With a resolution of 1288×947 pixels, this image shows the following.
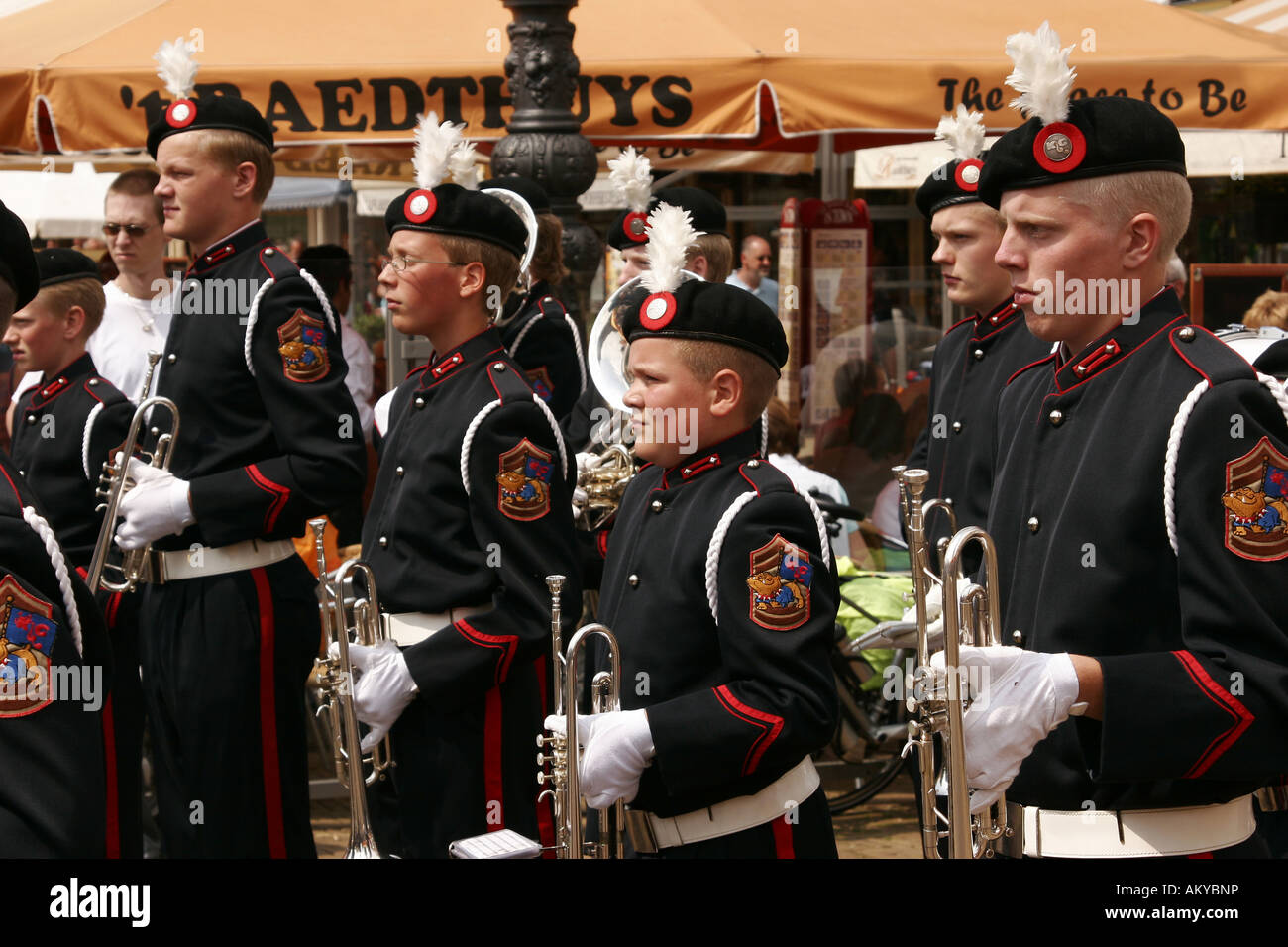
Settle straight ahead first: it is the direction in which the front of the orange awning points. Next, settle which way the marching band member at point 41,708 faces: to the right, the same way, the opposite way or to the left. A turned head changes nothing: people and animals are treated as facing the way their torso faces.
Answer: to the right

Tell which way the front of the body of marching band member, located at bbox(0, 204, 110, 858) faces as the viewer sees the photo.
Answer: to the viewer's left

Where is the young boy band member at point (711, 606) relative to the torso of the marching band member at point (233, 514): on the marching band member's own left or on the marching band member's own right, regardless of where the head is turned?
on the marching band member's own left

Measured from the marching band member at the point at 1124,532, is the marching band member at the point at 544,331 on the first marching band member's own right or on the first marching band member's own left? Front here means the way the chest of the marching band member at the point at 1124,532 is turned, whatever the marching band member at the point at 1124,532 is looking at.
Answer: on the first marching band member's own right

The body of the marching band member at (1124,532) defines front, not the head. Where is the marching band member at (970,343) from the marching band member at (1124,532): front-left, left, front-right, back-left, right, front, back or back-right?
back-right

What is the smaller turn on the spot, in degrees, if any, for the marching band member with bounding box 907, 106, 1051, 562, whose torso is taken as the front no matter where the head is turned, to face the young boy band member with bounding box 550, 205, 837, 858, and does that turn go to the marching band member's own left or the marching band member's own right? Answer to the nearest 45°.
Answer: approximately 45° to the marching band member's own left

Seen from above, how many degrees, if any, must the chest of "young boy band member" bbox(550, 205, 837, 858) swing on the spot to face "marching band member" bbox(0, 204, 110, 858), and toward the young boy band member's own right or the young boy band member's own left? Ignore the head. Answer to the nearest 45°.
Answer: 0° — they already face them
